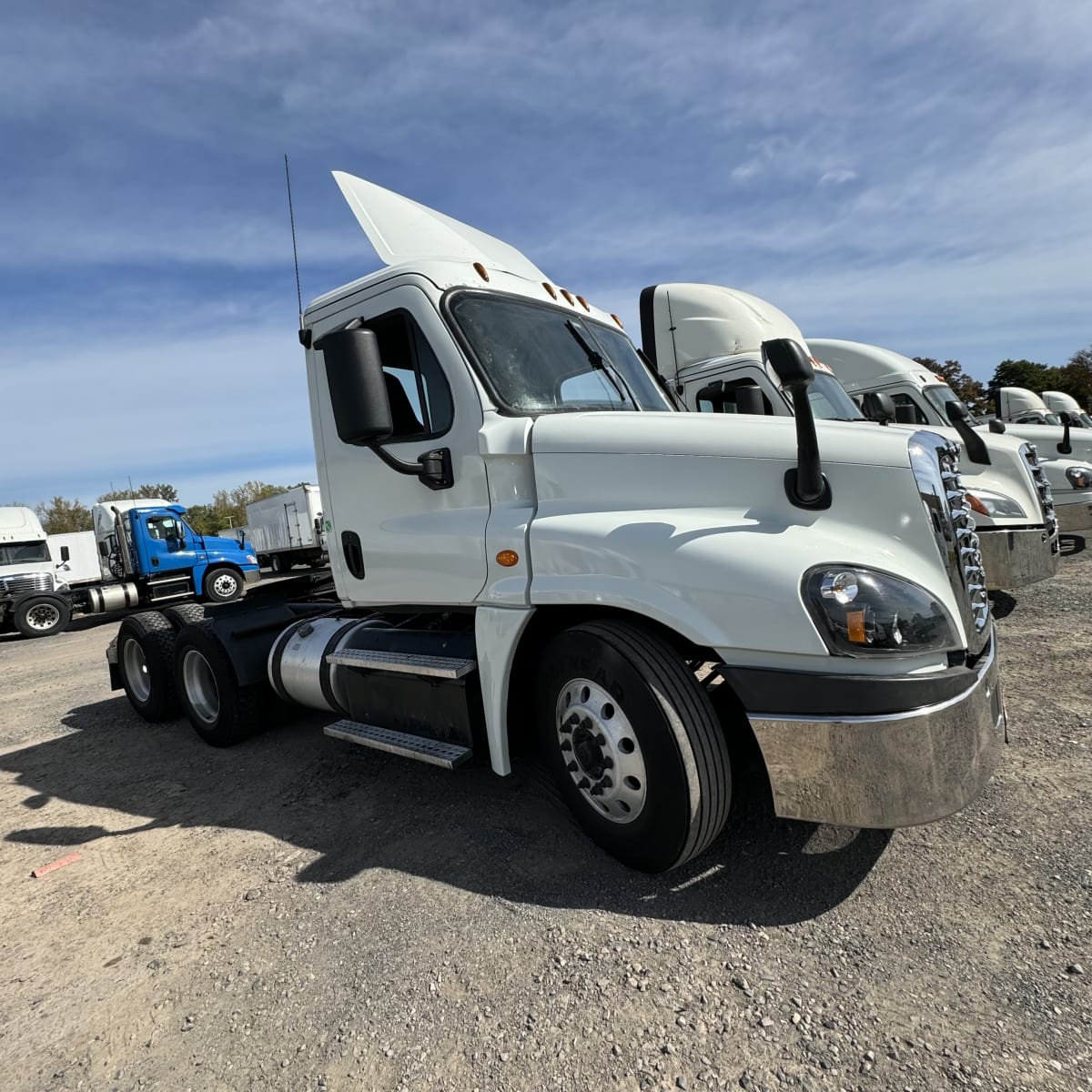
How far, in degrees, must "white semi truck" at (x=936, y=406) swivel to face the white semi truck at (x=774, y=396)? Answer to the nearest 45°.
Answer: approximately 45° to its right

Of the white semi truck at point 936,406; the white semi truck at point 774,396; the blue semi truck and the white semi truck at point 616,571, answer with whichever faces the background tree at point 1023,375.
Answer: the blue semi truck

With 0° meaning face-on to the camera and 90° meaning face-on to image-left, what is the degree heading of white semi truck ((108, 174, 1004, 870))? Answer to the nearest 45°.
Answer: approximately 315°

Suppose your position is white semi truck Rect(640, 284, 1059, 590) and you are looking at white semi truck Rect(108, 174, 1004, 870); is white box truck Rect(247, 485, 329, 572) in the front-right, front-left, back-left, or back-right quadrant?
back-right

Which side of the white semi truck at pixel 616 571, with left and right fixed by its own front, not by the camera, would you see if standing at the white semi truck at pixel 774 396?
left

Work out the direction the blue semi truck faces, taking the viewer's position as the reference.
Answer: facing to the right of the viewer

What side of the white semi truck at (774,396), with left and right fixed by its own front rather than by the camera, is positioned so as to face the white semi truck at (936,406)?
left

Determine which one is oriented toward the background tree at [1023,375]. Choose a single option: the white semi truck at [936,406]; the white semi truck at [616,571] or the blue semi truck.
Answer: the blue semi truck

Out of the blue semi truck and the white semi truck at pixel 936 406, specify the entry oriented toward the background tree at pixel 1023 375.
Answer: the blue semi truck

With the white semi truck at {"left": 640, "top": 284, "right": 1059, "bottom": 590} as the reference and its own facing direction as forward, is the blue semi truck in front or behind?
behind

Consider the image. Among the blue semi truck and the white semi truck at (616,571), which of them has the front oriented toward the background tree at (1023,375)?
the blue semi truck

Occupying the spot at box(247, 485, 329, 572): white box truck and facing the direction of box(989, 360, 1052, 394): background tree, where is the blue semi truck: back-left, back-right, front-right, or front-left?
back-right
